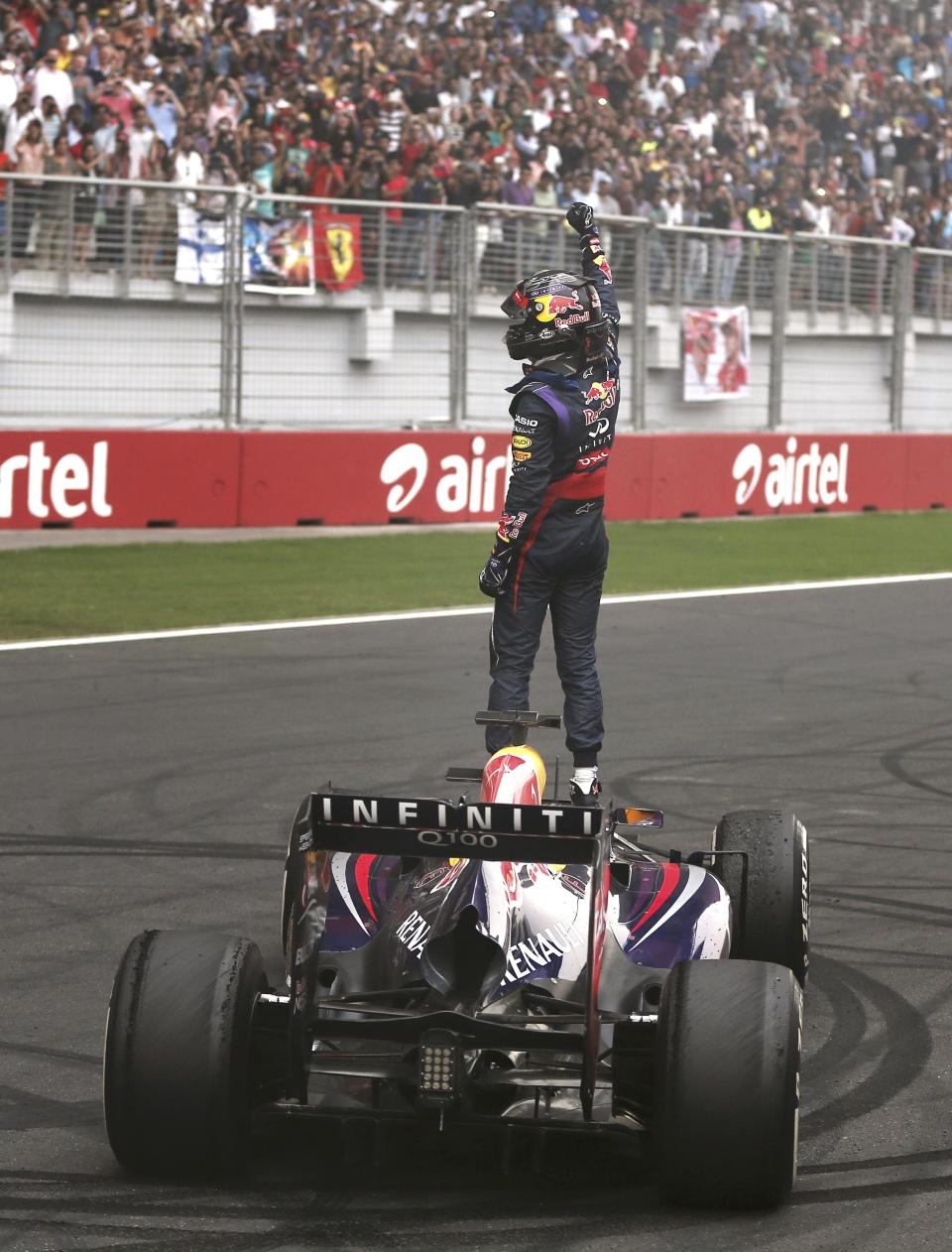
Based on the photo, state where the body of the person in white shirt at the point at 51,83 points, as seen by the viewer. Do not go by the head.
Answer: toward the camera

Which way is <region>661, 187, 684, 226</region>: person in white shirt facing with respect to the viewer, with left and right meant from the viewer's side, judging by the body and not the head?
facing the viewer

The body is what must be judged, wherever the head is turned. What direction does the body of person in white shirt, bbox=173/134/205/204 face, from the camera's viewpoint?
toward the camera

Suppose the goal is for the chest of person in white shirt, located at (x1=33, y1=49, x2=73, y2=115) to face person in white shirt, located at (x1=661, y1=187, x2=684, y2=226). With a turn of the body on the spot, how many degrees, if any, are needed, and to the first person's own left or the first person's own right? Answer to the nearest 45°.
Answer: approximately 135° to the first person's own left

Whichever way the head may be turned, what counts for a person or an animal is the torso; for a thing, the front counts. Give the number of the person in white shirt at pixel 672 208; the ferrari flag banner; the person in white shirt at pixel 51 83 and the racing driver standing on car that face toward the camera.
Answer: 3

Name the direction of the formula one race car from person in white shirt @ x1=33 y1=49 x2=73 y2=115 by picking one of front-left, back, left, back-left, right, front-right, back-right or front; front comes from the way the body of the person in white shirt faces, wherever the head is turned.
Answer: front

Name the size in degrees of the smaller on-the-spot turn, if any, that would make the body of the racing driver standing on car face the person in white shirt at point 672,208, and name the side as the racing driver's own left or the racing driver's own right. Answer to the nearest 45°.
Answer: approximately 45° to the racing driver's own right

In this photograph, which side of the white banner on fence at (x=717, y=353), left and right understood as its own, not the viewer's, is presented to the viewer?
front

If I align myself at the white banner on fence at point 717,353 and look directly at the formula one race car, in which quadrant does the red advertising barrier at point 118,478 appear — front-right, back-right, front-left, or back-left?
front-right

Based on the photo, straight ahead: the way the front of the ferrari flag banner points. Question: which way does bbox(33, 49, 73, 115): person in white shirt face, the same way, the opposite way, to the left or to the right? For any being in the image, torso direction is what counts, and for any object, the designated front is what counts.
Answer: the same way

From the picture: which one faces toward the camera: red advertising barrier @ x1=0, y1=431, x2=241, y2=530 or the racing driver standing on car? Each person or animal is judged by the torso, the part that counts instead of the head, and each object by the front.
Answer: the red advertising barrier

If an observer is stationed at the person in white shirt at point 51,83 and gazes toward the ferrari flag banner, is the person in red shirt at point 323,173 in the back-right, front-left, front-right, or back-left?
front-left

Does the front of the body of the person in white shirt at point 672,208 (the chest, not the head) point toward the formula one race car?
yes

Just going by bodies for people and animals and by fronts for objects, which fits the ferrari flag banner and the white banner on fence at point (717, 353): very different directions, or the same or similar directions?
same or similar directions

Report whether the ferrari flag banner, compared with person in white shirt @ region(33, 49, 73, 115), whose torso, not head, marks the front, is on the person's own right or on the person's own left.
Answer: on the person's own left

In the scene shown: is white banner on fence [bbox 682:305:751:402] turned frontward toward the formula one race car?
yes

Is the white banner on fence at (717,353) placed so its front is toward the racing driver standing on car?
yes

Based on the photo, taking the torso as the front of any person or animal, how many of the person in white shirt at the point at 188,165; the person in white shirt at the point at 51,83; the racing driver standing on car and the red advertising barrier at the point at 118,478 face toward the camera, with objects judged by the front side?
3
